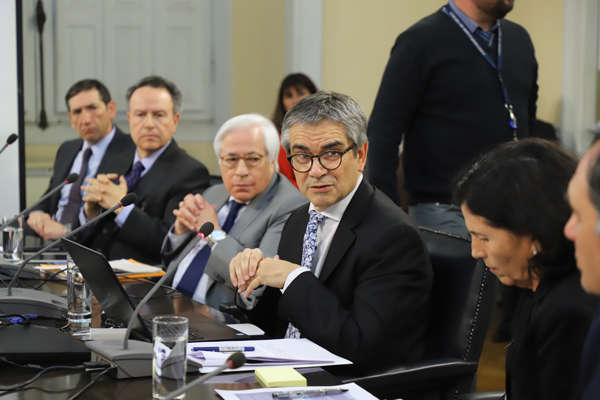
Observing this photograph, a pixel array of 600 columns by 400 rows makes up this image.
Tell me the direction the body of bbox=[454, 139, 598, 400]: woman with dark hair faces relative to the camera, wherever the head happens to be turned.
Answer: to the viewer's left

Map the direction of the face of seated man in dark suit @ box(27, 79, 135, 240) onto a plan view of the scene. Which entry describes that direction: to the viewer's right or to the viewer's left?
to the viewer's right

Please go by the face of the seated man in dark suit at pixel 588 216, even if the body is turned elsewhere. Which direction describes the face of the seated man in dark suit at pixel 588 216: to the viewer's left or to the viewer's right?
to the viewer's left

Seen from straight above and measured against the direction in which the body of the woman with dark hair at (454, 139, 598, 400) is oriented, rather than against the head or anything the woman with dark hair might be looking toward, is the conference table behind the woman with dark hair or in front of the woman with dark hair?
in front

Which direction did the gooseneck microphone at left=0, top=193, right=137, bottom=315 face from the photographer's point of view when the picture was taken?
facing to the right of the viewer

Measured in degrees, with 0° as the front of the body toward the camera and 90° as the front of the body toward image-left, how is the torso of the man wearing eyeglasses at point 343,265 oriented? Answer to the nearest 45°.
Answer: approximately 45°

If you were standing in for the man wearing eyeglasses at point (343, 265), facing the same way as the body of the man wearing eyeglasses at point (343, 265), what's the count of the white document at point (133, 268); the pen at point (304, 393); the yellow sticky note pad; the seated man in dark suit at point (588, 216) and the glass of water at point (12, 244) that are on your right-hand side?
2

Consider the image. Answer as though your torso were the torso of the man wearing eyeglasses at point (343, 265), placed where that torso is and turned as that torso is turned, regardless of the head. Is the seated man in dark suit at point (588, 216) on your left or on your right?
on your left
